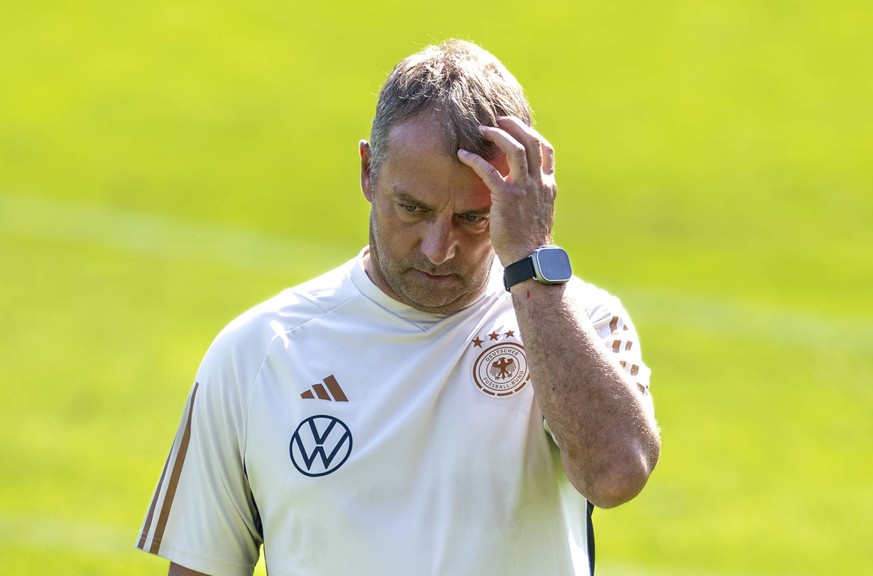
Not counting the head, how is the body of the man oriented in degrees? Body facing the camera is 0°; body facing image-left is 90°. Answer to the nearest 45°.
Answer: approximately 0°
